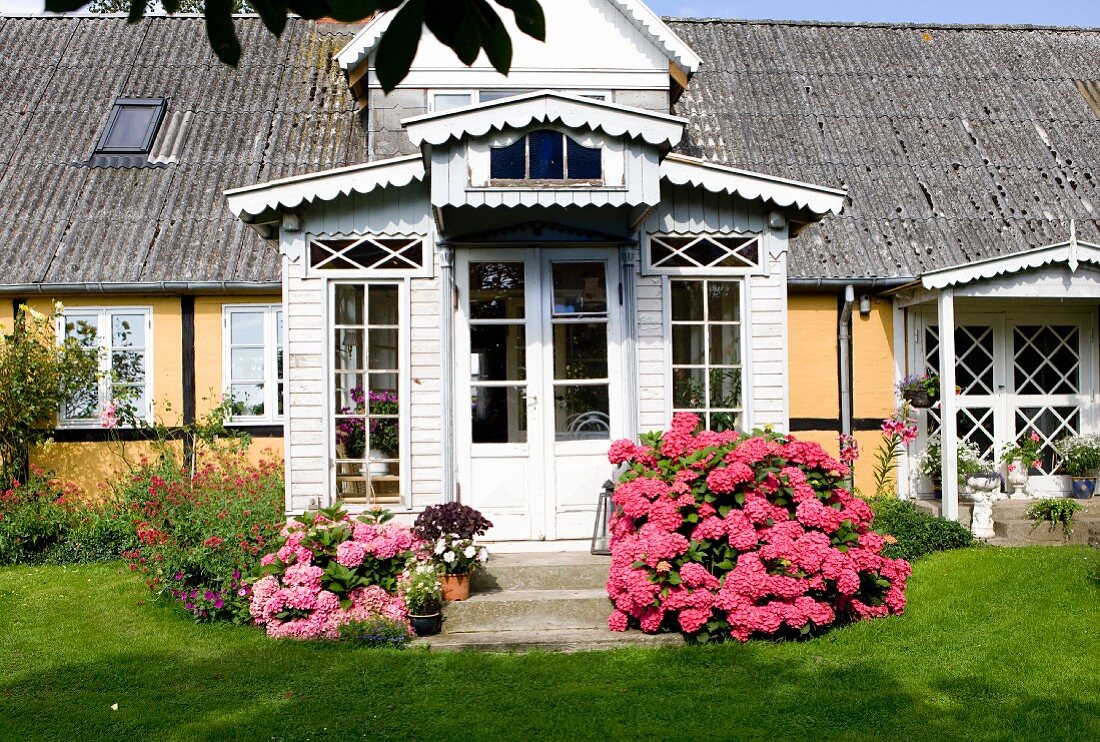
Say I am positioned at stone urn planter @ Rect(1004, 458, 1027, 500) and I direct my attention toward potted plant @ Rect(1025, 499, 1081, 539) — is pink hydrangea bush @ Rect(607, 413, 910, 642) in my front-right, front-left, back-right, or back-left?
front-right

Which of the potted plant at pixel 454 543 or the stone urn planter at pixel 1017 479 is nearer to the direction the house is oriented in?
the potted plant

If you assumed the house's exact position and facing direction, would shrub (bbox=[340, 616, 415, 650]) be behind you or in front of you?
in front

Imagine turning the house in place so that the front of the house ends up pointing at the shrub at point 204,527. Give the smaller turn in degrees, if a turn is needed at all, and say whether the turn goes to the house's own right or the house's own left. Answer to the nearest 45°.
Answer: approximately 45° to the house's own right

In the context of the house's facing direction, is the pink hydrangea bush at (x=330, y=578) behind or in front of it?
in front

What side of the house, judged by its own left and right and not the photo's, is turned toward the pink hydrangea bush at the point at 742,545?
front

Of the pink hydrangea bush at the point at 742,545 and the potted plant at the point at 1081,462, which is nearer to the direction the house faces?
the pink hydrangea bush

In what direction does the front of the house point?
toward the camera
